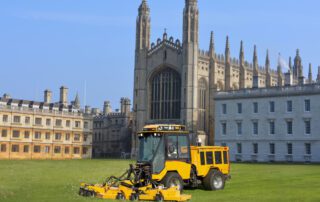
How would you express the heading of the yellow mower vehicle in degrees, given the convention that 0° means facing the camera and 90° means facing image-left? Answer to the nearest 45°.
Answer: approximately 45°
